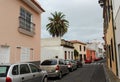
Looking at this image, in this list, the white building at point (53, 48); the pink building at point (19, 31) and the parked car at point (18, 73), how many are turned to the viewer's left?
0

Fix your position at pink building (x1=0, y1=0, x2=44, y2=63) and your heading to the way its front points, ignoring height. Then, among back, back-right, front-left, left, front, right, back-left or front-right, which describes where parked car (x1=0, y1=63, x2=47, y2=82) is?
front-right

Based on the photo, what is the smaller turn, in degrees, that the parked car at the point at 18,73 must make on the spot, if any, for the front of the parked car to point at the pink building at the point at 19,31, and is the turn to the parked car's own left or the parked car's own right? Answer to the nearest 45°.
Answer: approximately 45° to the parked car's own left

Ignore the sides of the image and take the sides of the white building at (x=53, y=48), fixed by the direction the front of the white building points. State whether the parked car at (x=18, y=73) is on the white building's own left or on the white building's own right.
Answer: on the white building's own right

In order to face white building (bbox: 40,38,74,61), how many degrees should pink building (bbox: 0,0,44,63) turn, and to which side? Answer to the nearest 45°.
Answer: approximately 135° to its left

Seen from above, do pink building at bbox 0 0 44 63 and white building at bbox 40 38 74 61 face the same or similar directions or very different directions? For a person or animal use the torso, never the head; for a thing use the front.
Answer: same or similar directions

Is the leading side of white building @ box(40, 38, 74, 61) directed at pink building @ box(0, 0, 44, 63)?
no

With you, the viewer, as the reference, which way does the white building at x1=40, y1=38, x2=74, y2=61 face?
facing the viewer and to the right of the viewer

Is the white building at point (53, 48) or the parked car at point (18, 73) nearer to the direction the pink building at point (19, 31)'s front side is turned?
the parked car

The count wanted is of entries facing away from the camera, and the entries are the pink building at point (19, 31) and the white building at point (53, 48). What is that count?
0

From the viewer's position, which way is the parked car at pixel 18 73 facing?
facing away from the viewer and to the right of the viewer

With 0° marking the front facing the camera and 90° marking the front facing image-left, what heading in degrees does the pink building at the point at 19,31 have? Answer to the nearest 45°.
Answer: approximately 315°
